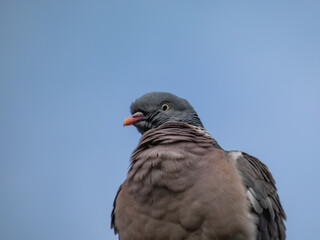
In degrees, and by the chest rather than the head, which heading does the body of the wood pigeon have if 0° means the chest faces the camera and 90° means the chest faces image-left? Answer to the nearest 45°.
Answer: approximately 45°
